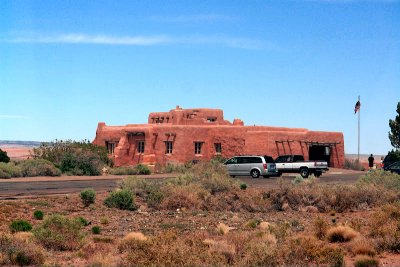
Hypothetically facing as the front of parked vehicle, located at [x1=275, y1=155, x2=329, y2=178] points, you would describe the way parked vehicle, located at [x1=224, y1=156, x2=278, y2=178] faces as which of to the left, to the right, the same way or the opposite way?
the same way

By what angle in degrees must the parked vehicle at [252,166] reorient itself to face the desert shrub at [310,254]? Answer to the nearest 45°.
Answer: approximately 135° to its left

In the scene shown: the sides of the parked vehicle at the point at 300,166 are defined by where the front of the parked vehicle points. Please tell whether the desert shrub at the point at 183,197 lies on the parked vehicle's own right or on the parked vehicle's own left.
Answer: on the parked vehicle's own left

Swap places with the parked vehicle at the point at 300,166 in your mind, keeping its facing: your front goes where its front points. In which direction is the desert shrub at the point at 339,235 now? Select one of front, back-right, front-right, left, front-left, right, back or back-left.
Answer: back-left

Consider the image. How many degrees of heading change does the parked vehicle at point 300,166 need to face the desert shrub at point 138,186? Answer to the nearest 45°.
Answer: approximately 90° to its left

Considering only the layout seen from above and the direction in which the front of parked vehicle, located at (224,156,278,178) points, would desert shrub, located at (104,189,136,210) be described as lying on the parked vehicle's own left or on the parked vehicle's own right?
on the parked vehicle's own left

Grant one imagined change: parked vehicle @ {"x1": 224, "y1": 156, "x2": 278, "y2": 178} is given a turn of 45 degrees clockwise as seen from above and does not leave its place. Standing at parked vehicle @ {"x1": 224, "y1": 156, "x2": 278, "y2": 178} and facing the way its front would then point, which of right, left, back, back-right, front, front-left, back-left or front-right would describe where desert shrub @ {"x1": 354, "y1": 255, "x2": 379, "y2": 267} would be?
back

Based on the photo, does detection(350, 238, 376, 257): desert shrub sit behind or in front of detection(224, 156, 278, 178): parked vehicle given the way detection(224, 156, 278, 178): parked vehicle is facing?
behind

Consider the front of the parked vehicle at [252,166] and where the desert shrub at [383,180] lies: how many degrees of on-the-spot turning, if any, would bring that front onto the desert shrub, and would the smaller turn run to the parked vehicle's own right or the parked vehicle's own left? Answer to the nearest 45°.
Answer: approximately 180°

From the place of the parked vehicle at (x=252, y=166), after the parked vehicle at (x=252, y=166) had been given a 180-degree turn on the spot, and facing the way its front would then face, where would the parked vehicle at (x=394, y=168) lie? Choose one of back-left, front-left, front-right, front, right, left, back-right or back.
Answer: front-left

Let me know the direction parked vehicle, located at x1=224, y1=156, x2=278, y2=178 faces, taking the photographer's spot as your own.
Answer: facing away from the viewer and to the left of the viewer
